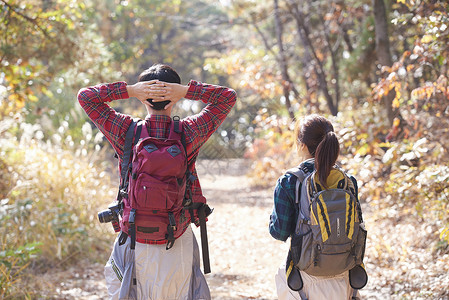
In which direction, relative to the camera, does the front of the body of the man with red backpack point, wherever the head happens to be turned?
away from the camera
